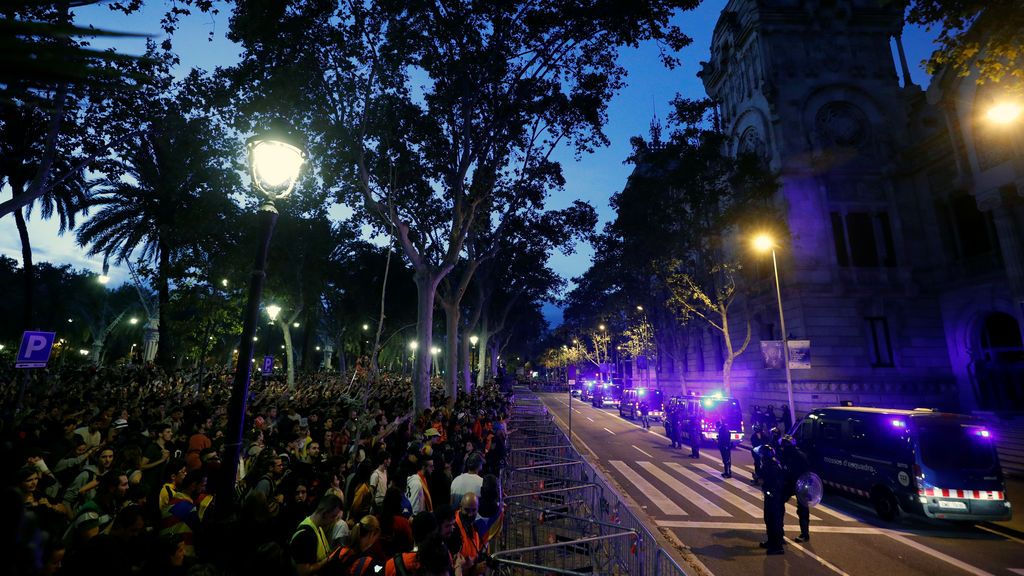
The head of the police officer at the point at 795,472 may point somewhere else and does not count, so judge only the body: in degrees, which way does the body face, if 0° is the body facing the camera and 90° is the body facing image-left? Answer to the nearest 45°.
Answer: approximately 90°

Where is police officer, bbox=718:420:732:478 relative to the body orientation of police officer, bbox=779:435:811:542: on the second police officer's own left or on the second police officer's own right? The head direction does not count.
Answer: on the second police officer's own right

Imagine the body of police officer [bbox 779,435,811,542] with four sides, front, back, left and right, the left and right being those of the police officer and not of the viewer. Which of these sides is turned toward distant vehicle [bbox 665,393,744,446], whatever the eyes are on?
right

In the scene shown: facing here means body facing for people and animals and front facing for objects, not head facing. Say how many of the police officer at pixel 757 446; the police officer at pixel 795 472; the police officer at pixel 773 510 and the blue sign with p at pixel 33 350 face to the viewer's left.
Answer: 3

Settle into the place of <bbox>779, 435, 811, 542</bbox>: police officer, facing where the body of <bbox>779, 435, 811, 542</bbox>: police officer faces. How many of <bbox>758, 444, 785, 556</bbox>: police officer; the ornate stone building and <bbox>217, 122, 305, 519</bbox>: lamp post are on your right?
1

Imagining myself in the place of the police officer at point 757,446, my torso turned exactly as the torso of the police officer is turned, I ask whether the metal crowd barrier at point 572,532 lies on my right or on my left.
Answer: on my left

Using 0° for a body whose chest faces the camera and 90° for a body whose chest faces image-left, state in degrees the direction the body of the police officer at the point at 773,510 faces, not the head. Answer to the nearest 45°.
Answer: approximately 90°

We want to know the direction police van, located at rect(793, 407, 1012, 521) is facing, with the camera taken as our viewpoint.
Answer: facing away from the viewer and to the left of the viewer

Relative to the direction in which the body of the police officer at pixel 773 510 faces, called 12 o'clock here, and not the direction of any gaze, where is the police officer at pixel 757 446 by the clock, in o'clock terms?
the police officer at pixel 757 446 is roughly at 3 o'clock from the police officer at pixel 773 510.
